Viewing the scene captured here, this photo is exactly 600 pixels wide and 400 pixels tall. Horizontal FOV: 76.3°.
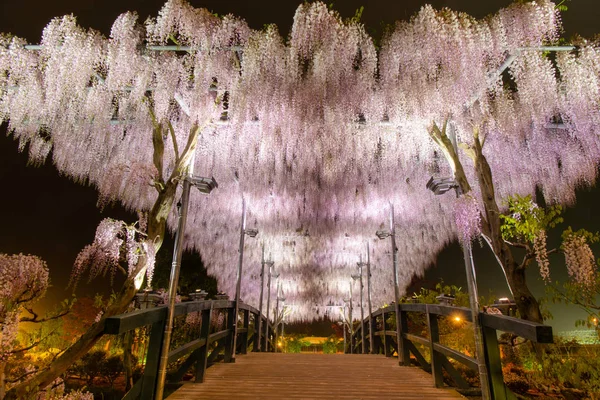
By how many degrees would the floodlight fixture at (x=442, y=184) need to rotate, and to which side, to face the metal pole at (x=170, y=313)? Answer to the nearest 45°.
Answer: approximately 45° to its left

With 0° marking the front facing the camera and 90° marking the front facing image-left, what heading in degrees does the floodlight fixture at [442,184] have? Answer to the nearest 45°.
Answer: approximately 90°

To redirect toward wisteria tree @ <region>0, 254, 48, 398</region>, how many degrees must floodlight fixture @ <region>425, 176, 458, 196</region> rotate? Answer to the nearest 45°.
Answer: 0° — it already faces it
